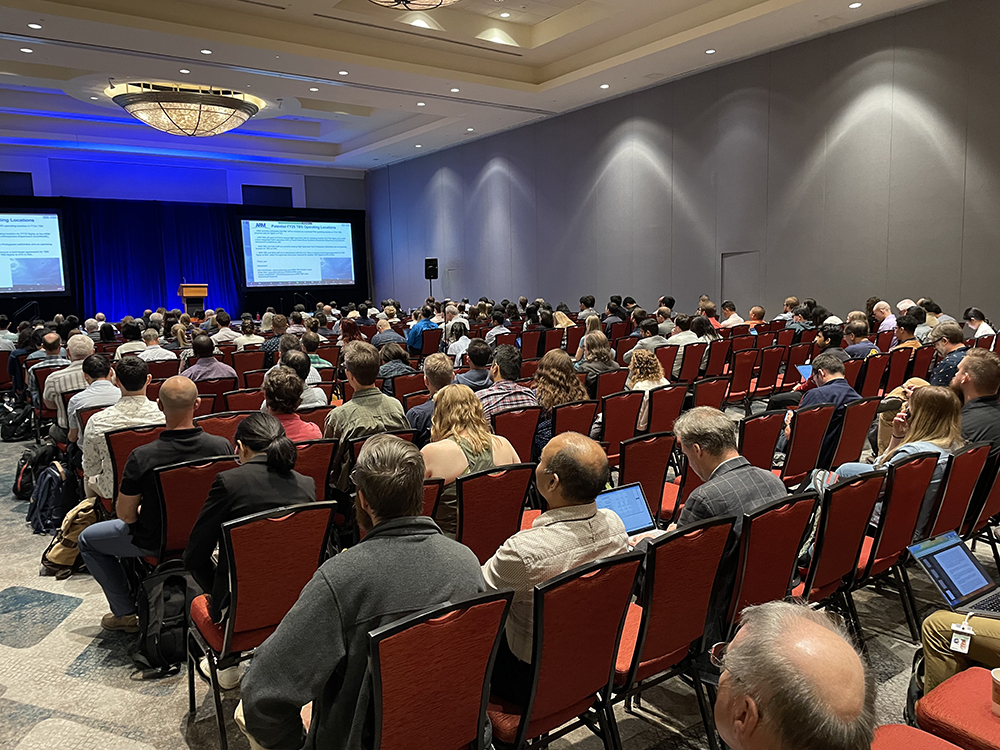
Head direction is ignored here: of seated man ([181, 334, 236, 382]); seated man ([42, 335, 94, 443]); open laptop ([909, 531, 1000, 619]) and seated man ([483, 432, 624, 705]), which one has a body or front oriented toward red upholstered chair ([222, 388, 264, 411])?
seated man ([483, 432, 624, 705])

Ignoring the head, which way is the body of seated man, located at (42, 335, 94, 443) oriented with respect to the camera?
away from the camera

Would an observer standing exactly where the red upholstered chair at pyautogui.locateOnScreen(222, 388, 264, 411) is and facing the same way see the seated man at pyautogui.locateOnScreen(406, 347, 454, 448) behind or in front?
behind

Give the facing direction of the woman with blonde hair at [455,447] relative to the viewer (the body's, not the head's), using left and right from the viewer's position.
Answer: facing away from the viewer and to the left of the viewer

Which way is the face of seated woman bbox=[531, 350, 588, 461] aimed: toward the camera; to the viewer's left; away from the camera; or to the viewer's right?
away from the camera

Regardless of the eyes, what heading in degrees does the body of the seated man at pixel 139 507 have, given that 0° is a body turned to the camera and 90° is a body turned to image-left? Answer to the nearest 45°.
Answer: approximately 135°

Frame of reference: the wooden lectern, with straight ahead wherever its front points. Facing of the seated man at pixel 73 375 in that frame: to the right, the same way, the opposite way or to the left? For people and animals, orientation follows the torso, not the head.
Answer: the opposite way

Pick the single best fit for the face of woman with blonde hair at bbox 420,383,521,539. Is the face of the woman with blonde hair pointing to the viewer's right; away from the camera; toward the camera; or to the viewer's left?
away from the camera

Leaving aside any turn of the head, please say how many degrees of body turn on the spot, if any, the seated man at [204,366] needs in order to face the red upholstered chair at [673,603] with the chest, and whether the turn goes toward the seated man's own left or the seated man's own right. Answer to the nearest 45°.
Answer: approximately 180°

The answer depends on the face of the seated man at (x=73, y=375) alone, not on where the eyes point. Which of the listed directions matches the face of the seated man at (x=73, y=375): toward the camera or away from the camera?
away from the camera
